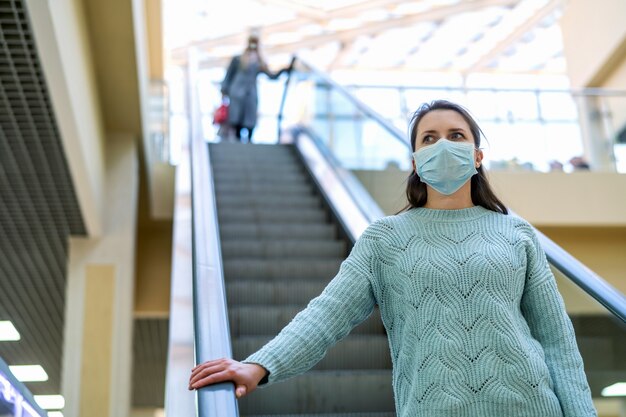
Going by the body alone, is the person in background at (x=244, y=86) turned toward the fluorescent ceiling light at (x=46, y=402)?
yes

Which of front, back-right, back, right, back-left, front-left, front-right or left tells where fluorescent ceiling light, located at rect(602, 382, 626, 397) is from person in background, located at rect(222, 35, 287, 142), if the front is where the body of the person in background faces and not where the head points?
front

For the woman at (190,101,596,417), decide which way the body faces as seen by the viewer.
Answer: toward the camera
